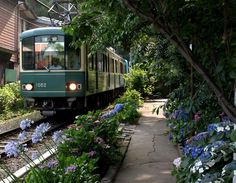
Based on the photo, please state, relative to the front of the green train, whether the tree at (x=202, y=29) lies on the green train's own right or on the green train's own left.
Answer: on the green train's own left

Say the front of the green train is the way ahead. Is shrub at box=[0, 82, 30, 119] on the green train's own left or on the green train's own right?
on the green train's own right

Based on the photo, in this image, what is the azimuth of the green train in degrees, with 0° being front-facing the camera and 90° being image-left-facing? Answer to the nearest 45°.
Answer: approximately 45°

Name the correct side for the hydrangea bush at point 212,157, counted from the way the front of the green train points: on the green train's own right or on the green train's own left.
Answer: on the green train's own left

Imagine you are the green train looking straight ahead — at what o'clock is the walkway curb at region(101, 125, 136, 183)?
The walkway curb is roughly at 10 o'clock from the green train.
